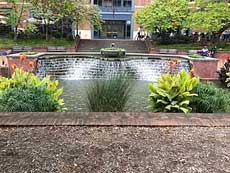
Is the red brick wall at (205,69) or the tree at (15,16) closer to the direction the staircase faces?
the red brick wall

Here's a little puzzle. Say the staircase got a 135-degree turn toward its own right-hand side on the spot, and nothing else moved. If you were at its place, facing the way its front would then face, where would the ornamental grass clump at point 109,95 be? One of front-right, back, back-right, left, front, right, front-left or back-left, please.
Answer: back-left

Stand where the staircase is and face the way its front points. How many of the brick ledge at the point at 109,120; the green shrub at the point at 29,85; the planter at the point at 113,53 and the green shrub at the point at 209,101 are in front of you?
4

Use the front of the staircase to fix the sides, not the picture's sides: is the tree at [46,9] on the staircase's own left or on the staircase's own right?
on the staircase's own right

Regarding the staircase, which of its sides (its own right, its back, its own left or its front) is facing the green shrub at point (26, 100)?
front

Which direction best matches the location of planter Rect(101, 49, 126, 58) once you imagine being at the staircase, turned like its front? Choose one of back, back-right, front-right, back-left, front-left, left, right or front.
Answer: front

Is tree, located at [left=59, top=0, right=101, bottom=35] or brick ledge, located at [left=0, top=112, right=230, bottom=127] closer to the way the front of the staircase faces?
the brick ledge

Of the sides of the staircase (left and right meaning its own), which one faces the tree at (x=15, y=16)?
right

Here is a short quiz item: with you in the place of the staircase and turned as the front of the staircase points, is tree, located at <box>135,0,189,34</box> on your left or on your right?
on your left

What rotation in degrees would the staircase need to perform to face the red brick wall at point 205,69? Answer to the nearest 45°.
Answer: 0° — it already faces it

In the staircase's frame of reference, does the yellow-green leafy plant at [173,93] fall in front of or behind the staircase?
in front

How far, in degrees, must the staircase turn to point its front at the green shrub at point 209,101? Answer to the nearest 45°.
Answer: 0° — it already faces it

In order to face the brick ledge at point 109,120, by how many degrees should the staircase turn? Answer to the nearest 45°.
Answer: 0° — it already faces it

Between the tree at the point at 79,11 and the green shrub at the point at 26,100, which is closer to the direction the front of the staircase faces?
the green shrub

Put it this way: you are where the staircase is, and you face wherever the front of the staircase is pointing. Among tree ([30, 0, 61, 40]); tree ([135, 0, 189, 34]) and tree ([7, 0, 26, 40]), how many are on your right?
2

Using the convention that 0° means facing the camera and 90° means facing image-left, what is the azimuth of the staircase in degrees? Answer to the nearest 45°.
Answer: approximately 0°

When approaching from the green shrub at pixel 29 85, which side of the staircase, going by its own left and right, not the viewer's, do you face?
front
